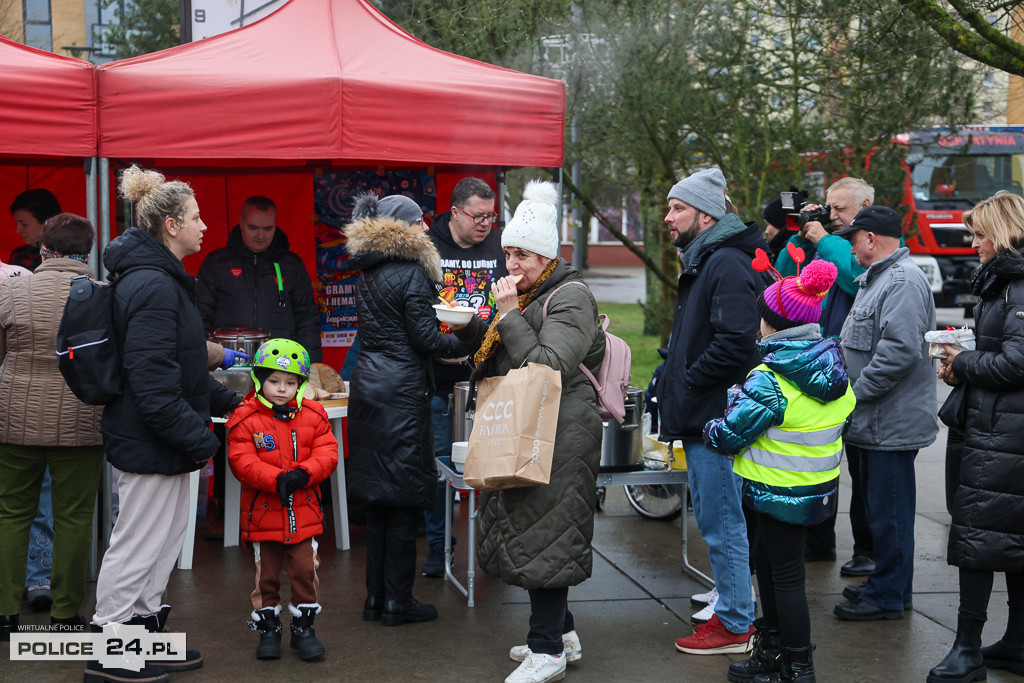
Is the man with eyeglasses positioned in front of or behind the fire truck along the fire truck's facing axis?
in front

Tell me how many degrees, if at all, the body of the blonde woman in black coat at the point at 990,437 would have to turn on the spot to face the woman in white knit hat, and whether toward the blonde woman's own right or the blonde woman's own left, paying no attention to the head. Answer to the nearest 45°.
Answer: approximately 45° to the blonde woman's own left

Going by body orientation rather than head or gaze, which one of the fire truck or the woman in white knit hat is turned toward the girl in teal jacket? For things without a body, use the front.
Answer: the fire truck

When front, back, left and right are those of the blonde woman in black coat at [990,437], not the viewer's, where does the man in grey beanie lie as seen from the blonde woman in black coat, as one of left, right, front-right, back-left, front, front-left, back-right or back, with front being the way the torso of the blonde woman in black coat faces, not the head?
front

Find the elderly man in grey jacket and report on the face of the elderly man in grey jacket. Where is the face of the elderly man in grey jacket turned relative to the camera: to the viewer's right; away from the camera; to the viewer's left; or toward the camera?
to the viewer's left

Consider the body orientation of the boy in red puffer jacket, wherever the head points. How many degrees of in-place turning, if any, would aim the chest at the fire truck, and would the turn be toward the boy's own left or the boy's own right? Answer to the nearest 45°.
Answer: approximately 135° to the boy's own left

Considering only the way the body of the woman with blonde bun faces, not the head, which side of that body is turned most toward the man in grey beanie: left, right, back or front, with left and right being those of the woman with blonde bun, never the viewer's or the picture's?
front

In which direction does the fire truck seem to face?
toward the camera

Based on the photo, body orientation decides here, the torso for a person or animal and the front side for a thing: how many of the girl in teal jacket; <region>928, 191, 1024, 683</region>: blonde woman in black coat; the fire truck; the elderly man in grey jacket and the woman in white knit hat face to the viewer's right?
0

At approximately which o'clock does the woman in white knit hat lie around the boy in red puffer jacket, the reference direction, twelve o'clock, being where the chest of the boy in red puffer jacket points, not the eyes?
The woman in white knit hat is roughly at 10 o'clock from the boy in red puffer jacket.

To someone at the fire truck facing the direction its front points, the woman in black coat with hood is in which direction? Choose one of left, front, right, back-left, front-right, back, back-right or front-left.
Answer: front

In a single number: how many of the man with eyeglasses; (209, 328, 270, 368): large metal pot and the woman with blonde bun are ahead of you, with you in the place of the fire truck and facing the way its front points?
3

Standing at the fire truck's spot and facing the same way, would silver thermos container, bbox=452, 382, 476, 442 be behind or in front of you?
in front

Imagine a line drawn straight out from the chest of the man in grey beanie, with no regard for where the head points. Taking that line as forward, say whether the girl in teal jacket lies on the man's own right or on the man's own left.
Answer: on the man's own left

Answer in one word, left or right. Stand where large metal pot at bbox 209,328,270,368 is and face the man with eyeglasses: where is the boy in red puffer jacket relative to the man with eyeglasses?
right

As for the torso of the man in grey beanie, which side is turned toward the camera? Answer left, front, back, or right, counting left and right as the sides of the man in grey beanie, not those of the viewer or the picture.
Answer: left

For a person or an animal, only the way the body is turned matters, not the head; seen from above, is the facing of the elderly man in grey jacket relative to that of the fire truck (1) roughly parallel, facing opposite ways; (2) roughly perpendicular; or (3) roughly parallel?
roughly perpendicular

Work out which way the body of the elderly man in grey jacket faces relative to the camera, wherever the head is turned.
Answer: to the viewer's left

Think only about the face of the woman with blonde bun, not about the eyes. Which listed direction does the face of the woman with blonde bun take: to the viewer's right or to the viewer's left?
to the viewer's right

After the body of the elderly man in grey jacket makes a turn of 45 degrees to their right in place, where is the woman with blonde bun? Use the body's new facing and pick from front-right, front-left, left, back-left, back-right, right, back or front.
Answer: left
